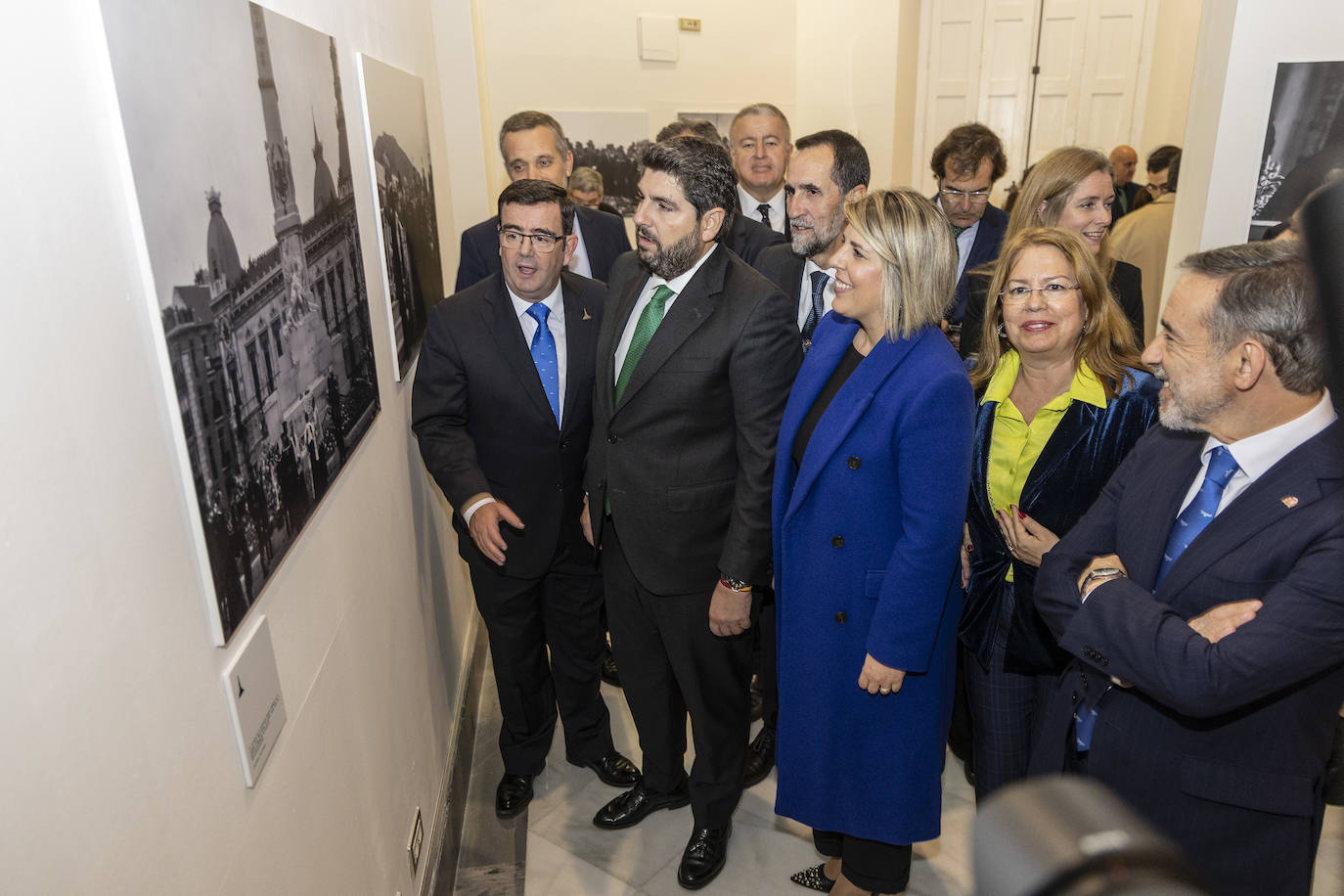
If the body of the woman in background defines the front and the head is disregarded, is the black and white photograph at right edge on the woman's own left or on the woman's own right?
on the woman's own left

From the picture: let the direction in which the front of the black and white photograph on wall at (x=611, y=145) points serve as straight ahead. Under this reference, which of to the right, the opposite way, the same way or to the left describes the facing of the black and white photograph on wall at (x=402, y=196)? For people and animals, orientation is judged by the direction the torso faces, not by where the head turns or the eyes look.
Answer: to the left

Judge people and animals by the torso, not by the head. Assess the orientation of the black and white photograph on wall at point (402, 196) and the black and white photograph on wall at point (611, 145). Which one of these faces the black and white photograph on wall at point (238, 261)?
the black and white photograph on wall at point (611, 145)

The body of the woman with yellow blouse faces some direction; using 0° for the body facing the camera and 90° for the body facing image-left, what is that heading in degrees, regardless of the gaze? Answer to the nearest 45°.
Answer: approximately 45°

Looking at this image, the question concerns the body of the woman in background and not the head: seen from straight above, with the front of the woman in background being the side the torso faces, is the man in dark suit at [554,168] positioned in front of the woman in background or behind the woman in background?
behind

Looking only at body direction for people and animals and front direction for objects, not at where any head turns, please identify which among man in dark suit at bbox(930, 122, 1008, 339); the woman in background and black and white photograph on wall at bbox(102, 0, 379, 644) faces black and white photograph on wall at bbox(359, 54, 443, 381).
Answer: the man in dark suit

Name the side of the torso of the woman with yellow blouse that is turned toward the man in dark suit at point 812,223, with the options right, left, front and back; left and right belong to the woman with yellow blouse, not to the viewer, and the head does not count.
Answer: right

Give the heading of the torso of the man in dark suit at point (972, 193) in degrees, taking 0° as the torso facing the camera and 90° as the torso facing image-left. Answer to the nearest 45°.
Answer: approximately 45°

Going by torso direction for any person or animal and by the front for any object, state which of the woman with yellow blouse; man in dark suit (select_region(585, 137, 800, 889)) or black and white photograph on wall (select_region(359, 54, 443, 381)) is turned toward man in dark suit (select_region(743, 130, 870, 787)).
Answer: the black and white photograph on wall

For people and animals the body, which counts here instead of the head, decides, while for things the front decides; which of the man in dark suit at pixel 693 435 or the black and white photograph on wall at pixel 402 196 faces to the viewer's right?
the black and white photograph on wall
